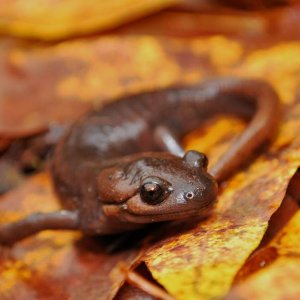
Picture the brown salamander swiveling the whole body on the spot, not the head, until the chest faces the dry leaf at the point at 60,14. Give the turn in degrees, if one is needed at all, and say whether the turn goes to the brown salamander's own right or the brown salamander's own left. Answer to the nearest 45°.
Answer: approximately 135° to the brown salamander's own left

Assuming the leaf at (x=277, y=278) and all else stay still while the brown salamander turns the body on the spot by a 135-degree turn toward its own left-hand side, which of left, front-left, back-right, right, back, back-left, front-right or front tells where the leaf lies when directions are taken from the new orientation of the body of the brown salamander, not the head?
back

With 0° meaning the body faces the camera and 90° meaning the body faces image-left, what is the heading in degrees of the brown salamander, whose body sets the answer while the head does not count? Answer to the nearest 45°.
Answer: approximately 315°
